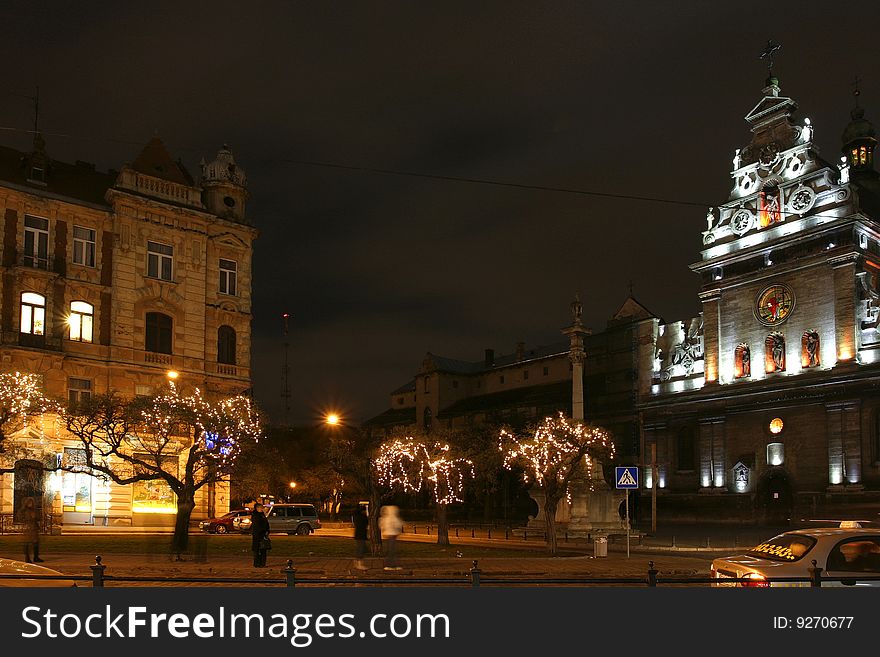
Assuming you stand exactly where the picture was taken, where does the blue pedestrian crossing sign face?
facing the viewer

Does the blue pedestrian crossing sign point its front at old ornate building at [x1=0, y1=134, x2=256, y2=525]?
no

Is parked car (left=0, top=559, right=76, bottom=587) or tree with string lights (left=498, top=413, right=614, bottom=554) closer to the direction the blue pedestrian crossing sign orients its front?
the parked car

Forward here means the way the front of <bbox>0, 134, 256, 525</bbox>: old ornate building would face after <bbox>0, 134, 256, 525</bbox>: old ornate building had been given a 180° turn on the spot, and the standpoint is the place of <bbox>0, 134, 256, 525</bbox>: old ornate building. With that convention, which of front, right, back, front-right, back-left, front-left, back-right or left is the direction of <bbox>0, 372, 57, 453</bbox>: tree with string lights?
back-left

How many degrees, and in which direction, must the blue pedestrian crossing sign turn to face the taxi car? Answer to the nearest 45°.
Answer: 0° — it already faces it

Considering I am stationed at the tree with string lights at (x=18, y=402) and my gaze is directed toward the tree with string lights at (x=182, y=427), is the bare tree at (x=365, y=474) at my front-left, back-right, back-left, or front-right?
front-left

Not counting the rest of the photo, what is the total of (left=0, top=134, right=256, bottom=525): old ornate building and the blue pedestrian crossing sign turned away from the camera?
0

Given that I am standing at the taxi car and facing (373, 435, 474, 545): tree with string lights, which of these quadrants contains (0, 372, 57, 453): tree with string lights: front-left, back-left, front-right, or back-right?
front-left

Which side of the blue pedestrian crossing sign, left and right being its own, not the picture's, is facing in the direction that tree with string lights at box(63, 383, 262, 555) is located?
right

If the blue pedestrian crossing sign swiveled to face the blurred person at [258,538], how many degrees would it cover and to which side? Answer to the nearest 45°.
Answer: approximately 45° to its right

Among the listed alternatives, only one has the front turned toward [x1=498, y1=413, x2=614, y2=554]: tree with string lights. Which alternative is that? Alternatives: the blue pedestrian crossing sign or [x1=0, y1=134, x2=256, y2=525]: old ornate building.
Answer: the old ornate building

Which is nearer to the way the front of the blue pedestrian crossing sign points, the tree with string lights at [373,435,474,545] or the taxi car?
the taxi car
